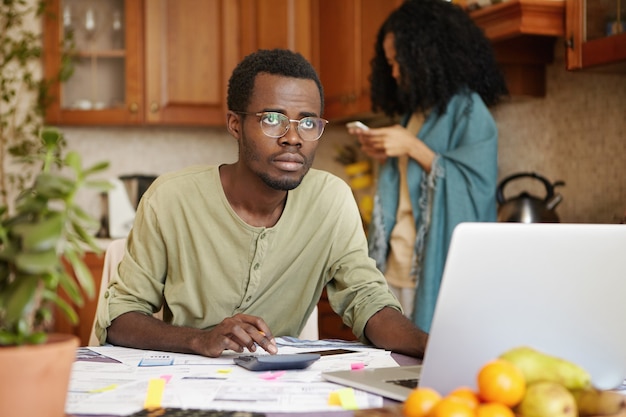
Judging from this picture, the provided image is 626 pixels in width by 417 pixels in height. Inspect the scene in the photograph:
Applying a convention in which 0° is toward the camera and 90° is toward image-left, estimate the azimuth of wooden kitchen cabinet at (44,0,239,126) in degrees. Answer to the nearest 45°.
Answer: approximately 0°

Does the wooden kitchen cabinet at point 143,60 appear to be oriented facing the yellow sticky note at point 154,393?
yes

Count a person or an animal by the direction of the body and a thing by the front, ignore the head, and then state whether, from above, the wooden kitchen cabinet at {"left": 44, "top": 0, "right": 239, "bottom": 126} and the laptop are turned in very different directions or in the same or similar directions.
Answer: very different directions

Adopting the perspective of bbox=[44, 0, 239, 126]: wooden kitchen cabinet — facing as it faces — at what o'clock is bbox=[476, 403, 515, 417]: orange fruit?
The orange fruit is roughly at 12 o'clock from the wooden kitchen cabinet.

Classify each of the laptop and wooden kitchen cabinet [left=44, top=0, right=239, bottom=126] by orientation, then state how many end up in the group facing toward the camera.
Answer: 1

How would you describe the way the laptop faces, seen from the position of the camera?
facing away from the viewer and to the left of the viewer

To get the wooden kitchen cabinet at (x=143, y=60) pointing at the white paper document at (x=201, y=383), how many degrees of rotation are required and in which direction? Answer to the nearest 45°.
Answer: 0° — it already faces it
